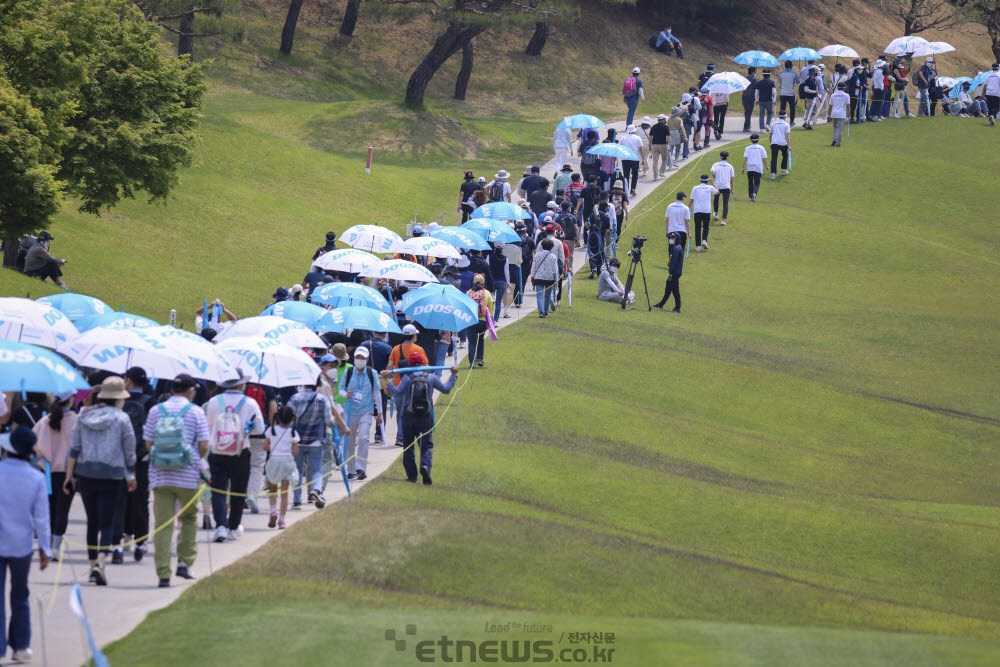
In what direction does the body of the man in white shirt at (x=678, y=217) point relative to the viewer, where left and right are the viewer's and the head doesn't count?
facing away from the viewer

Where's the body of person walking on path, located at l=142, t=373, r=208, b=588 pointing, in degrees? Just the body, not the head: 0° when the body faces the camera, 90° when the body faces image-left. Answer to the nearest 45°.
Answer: approximately 180°

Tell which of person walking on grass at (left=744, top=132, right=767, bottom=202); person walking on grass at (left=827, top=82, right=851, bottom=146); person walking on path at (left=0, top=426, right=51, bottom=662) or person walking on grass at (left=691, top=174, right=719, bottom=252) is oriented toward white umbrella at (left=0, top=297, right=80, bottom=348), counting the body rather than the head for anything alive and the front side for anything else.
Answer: person walking on path at (left=0, top=426, right=51, bottom=662)

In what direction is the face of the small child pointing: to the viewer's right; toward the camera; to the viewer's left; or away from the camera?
away from the camera

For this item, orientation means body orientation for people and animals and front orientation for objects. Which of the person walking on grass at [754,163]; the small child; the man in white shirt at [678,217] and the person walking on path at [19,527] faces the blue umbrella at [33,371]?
the person walking on path at [19,527]

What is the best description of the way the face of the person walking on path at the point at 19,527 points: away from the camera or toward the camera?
away from the camera

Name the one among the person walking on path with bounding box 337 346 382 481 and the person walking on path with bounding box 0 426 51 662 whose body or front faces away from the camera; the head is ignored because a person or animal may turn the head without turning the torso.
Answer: the person walking on path with bounding box 0 426 51 662

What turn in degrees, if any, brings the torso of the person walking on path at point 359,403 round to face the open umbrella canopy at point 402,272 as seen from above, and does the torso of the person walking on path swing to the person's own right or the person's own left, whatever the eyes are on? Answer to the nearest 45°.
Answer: approximately 180°

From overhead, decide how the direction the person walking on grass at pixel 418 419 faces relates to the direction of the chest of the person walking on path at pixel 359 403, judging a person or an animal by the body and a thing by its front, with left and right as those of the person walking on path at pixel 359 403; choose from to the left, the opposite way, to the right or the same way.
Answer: the opposite way

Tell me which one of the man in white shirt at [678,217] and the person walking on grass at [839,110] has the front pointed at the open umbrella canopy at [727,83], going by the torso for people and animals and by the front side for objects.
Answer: the man in white shirt

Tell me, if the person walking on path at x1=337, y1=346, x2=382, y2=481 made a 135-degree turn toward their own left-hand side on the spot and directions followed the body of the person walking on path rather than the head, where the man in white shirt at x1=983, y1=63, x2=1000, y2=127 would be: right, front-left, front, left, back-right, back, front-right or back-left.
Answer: front

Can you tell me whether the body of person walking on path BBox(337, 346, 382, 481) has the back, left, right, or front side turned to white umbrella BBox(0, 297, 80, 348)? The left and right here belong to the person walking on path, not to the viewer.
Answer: right

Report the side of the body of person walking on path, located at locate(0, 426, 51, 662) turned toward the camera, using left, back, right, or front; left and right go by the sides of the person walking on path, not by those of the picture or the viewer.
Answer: back
